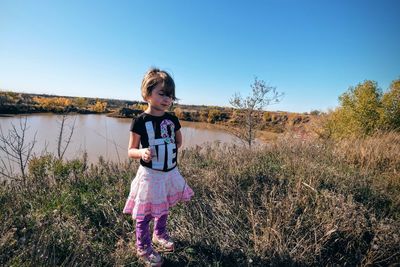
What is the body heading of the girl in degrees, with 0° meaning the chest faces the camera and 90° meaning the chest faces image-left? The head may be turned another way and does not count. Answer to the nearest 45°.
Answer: approximately 315°

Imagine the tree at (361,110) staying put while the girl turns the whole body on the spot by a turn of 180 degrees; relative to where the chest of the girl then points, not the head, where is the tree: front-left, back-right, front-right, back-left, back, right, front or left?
right

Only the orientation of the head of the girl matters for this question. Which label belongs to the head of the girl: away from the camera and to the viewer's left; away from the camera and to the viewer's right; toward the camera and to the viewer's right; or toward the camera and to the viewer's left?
toward the camera and to the viewer's right

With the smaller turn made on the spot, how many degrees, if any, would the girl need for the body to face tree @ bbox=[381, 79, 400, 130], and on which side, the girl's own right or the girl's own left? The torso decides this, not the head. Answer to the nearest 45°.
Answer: approximately 90° to the girl's own left
